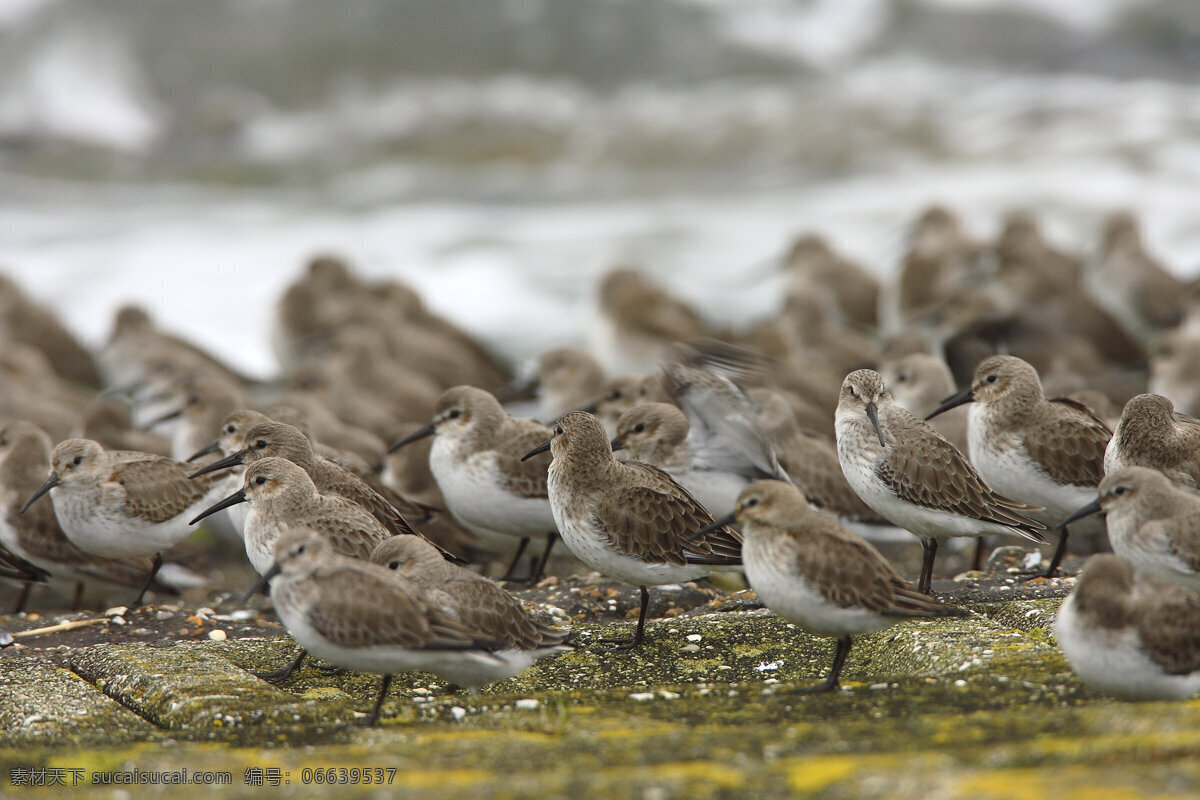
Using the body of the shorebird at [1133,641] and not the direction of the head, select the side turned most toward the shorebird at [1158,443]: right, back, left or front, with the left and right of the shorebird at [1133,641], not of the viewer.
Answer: right

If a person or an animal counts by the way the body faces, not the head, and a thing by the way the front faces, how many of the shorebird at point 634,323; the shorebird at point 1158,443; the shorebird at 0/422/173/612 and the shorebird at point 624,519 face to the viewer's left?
4

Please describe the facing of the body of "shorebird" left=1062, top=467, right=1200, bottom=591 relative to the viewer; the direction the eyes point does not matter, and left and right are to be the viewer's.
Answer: facing to the left of the viewer

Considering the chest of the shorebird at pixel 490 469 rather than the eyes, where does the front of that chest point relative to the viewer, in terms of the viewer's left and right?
facing to the left of the viewer

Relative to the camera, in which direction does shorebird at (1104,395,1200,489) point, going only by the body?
to the viewer's left

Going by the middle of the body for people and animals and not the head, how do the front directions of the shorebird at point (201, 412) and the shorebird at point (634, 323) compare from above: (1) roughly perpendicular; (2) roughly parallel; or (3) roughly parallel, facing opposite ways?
roughly parallel

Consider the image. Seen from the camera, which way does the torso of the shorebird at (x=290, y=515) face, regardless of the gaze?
to the viewer's left

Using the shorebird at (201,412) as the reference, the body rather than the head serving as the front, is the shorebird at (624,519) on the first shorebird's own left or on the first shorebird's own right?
on the first shorebird's own left

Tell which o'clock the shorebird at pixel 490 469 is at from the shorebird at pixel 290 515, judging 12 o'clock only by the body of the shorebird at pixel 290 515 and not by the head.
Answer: the shorebird at pixel 490 469 is roughly at 4 o'clock from the shorebird at pixel 290 515.

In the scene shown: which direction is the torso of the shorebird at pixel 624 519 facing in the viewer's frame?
to the viewer's left

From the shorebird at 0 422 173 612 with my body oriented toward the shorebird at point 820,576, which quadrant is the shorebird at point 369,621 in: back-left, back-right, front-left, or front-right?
front-right

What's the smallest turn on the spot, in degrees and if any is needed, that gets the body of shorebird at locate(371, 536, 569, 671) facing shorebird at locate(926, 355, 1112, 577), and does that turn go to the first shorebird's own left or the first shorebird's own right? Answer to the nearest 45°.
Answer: approximately 135° to the first shorebird's own right

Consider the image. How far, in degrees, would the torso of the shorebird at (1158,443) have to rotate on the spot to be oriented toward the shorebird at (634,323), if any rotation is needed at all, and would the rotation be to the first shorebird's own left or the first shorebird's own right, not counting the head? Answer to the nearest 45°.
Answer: approximately 45° to the first shorebird's own right

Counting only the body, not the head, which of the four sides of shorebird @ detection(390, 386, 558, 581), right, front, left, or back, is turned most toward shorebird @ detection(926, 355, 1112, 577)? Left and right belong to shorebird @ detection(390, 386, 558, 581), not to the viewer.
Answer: back

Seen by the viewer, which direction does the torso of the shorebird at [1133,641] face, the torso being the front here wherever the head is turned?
to the viewer's left

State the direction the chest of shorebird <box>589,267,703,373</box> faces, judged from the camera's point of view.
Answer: to the viewer's left
